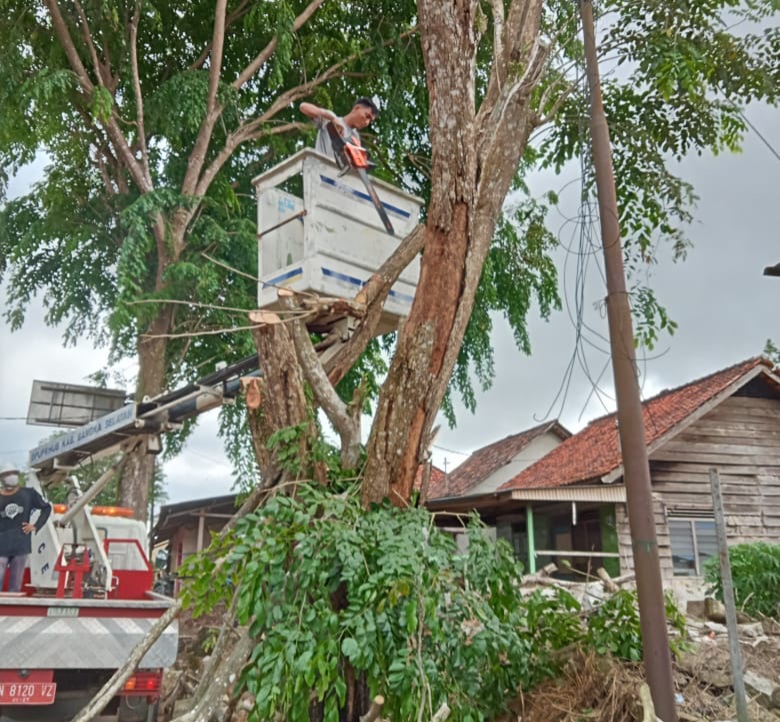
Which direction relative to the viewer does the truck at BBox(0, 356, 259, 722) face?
away from the camera

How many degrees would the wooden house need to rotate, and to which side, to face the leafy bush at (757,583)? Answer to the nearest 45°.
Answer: approximately 45° to its left

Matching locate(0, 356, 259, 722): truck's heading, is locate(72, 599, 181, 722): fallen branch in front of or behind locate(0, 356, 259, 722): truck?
behind

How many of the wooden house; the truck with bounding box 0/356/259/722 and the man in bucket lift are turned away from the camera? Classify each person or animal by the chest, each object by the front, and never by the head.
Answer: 1

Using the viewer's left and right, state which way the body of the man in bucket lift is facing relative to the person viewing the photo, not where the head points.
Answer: facing the viewer and to the right of the viewer

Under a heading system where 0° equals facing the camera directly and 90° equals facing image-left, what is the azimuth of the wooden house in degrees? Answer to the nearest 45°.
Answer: approximately 45°

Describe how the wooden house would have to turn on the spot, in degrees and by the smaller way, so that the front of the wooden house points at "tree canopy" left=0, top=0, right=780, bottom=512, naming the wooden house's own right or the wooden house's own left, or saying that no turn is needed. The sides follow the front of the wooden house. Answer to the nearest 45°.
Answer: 0° — it already faces it

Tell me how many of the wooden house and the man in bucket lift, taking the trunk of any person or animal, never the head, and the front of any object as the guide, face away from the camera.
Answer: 0

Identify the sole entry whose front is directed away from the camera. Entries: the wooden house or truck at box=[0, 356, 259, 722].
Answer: the truck

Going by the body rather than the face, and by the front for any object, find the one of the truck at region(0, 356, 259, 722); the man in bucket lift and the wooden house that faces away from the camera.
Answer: the truck
